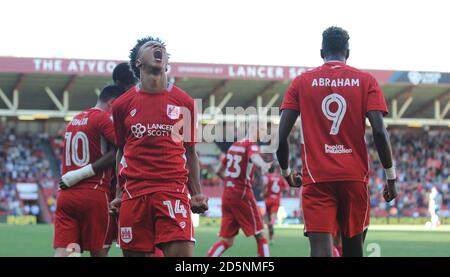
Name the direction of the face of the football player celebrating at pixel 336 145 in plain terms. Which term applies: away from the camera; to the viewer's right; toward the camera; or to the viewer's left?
away from the camera

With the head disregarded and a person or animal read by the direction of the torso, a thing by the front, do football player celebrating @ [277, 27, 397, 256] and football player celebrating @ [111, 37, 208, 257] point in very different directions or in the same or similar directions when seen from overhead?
very different directions

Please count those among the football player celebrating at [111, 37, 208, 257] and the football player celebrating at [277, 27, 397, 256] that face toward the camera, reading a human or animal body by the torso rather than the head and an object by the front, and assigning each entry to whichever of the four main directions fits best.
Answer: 1

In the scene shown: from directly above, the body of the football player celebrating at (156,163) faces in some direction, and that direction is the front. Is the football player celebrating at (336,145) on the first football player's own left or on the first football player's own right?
on the first football player's own left

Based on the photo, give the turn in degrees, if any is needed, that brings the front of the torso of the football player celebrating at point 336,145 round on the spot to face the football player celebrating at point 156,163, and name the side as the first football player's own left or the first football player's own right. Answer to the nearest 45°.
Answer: approximately 135° to the first football player's own left

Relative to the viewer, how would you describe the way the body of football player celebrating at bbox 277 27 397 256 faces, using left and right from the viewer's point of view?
facing away from the viewer
